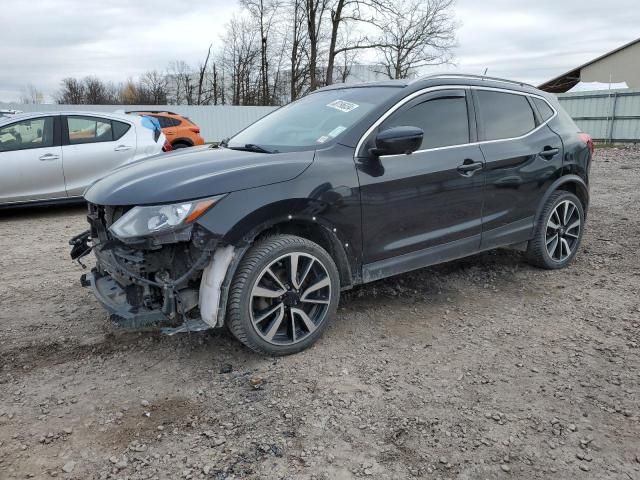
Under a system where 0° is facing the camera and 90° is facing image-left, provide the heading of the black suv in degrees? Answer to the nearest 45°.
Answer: approximately 45°

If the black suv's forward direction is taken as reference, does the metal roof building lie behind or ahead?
behind

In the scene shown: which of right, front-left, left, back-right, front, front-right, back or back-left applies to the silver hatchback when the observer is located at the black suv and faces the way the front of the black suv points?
right

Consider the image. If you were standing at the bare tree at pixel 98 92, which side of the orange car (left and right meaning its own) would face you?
right

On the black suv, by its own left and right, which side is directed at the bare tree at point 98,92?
right

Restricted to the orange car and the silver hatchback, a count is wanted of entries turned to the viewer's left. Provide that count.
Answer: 2

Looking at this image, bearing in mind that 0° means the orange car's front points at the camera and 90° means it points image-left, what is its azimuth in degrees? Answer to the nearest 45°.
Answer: approximately 90°

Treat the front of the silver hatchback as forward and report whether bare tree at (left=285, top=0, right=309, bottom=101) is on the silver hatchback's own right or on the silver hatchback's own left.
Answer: on the silver hatchback's own right

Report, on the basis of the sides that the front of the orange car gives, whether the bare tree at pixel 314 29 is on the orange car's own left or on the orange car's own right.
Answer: on the orange car's own right

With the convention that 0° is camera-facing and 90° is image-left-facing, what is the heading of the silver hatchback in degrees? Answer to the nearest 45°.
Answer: approximately 90°

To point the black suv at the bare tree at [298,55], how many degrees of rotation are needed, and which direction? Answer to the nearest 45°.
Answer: approximately 135° to its right

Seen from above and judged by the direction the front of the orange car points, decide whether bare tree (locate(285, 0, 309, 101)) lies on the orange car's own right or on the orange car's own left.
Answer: on the orange car's own right

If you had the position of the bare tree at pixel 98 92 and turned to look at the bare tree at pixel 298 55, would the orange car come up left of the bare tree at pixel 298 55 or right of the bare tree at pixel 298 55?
right
